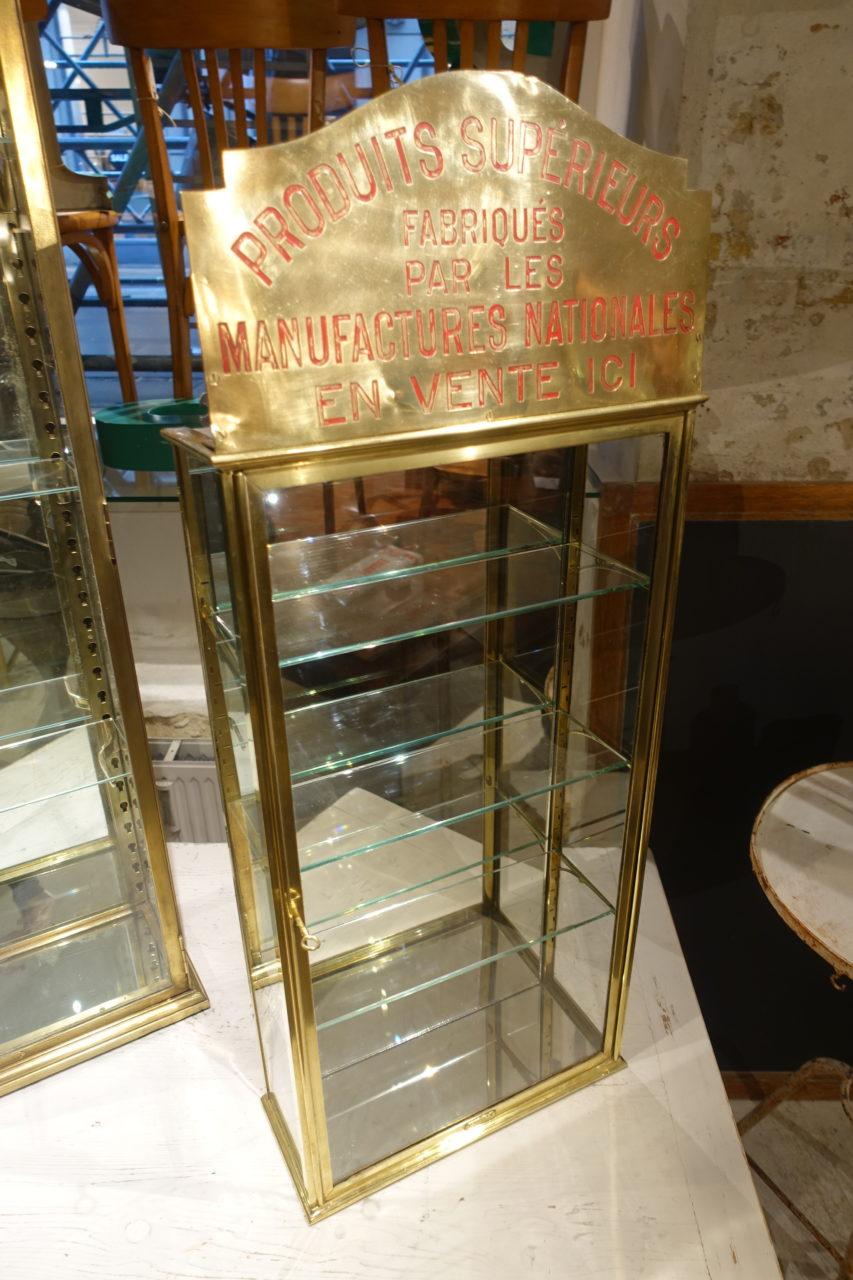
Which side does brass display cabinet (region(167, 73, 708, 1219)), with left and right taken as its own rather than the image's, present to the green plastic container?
back

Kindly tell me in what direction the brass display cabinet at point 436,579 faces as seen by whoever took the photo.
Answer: facing the viewer and to the right of the viewer

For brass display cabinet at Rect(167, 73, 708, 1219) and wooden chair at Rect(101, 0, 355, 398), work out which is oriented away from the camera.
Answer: the wooden chair

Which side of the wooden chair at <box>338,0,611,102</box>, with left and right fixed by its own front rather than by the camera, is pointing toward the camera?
back

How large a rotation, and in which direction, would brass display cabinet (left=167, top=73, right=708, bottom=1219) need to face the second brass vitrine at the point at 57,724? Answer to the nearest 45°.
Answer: approximately 135° to its right

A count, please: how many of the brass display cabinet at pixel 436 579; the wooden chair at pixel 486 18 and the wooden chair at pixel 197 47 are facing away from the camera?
2

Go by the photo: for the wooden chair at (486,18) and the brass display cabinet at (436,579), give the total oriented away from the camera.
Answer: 1

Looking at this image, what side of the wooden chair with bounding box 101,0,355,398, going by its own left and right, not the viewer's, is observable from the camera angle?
back

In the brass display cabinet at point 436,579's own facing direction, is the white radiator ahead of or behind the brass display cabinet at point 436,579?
behind

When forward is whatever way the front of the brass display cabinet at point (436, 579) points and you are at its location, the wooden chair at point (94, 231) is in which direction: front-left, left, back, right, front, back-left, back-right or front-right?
back

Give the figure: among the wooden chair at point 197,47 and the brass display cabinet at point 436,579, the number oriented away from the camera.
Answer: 1

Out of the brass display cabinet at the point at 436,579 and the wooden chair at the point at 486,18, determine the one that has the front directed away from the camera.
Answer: the wooden chair
